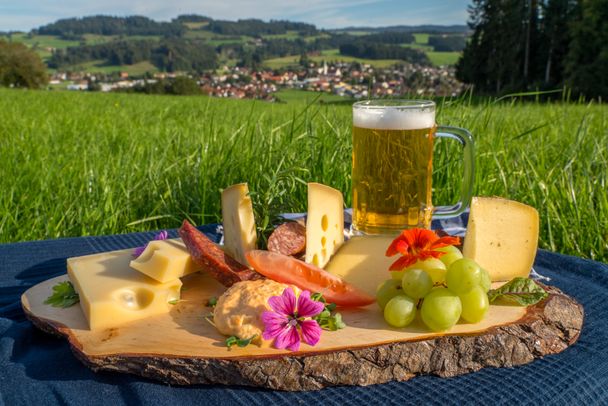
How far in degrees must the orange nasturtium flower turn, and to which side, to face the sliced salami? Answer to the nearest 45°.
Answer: approximately 90° to its right

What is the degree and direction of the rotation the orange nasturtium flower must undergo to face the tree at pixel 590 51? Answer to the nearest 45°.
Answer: approximately 180°

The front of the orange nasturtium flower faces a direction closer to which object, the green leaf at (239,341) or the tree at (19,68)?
the green leaf

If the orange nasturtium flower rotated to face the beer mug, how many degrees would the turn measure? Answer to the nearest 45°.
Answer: approximately 180°

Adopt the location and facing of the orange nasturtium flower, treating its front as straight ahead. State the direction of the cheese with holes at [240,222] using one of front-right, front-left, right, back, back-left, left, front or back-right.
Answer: right

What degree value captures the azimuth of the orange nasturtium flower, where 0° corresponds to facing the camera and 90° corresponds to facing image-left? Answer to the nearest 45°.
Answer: approximately 0°
